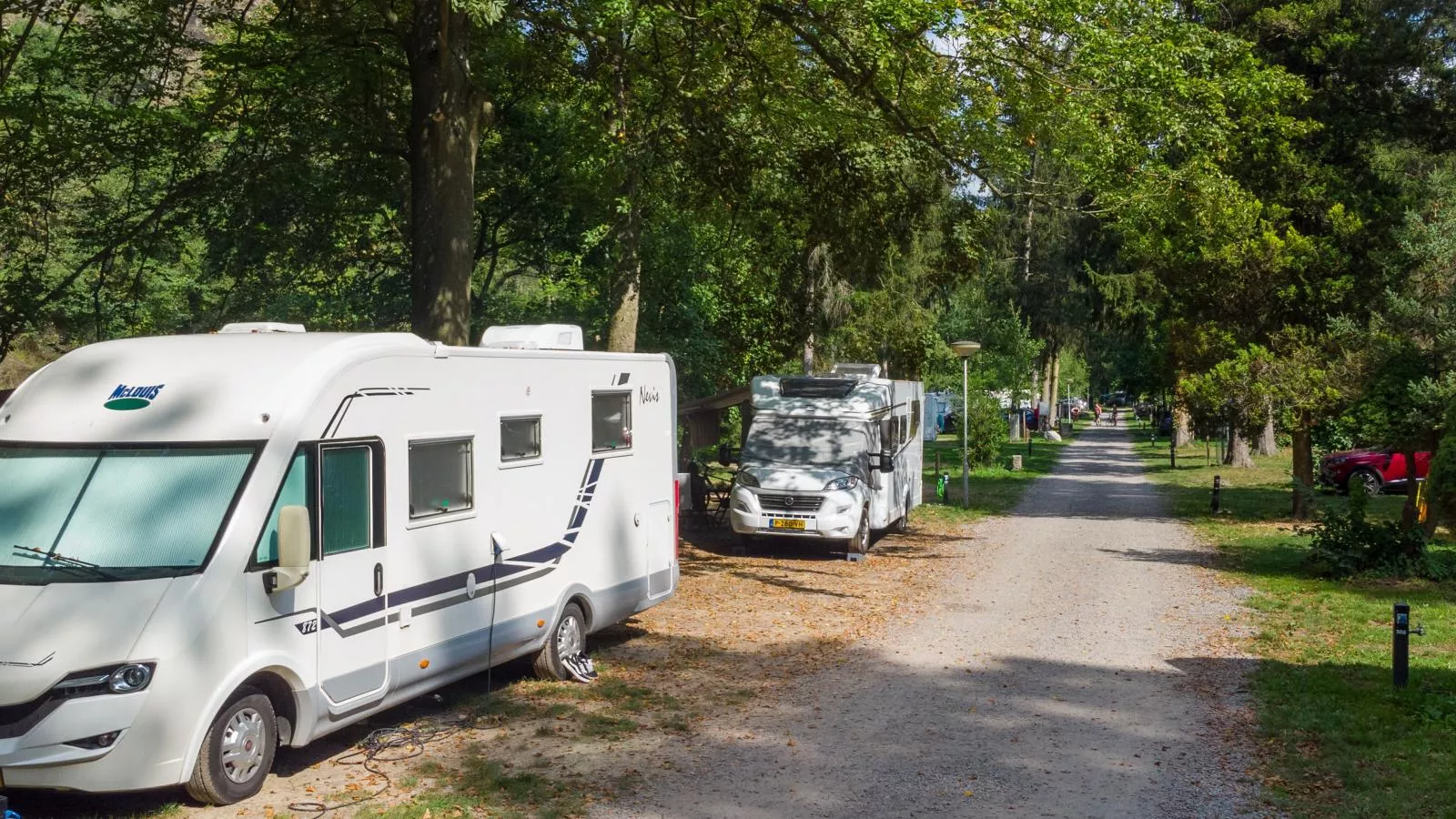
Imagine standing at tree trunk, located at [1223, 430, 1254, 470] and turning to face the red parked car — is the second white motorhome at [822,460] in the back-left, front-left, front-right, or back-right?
front-right

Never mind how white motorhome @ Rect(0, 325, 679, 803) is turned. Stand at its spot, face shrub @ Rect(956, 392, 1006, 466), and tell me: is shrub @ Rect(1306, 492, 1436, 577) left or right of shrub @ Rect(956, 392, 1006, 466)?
right

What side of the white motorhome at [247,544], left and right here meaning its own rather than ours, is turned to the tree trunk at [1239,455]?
back

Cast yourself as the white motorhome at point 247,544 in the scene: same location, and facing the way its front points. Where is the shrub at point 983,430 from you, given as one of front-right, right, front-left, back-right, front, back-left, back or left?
back

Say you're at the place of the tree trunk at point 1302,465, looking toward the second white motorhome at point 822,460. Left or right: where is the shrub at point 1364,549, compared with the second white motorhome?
left

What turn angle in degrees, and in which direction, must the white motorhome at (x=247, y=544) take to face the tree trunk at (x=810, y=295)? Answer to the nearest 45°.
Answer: approximately 180°

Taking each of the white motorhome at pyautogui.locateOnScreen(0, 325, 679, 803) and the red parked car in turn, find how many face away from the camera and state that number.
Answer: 0

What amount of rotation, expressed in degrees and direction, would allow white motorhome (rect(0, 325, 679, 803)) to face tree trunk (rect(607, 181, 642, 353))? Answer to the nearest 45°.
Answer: approximately 180°

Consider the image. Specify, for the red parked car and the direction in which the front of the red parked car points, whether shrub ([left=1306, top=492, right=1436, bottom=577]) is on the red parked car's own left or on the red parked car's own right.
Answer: on the red parked car's own left

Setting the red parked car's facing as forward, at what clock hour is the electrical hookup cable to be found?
The electrical hookup cable is roughly at 11 o'clock from the red parked car.

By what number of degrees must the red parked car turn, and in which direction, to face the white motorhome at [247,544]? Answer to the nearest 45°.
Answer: approximately 45° to its left

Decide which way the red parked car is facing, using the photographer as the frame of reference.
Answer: facing the viewer and to the left of the viewer

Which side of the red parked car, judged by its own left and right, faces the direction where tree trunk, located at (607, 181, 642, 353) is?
front

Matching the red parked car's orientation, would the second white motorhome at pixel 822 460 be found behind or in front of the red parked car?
in front

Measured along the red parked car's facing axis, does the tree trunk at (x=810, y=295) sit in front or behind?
in front

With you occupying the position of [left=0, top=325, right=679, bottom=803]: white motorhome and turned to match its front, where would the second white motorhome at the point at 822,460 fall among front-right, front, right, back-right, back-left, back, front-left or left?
back
